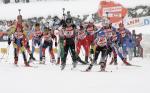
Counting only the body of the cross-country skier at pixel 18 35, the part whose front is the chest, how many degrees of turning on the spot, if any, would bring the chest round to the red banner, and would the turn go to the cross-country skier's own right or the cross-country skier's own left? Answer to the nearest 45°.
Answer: approximately 135° to the cross-country skier's own left

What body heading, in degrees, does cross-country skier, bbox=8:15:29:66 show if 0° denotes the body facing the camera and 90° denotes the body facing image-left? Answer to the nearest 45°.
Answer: approximately 0°

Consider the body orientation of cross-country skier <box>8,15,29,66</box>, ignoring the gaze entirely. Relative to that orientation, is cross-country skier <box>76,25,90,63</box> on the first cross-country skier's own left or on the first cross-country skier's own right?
on the first cross-country skier's own left
